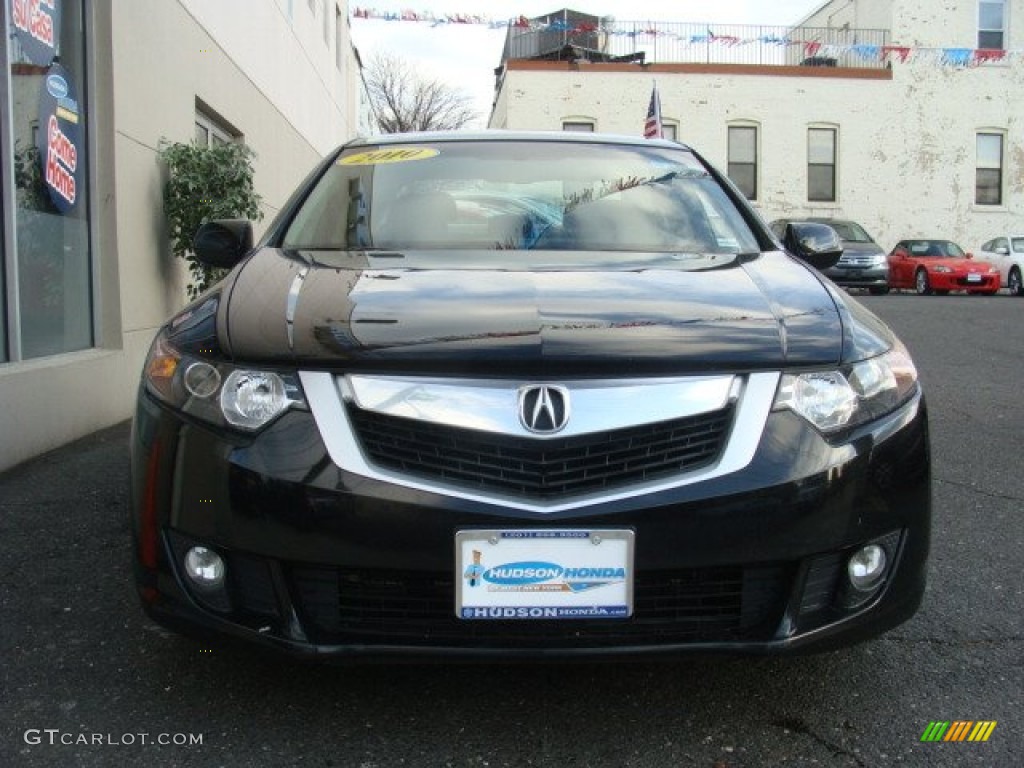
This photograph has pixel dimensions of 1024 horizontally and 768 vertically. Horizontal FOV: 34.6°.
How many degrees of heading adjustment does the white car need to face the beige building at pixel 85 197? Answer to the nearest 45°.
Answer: approximately 45° to its right

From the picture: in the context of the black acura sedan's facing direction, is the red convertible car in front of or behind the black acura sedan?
behind

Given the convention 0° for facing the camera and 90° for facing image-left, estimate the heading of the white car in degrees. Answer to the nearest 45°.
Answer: approximately 315°

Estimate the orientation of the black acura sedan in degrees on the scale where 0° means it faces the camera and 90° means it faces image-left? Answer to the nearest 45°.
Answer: approximately 0°

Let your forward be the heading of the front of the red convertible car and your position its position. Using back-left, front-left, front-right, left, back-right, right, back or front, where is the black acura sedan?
front-right

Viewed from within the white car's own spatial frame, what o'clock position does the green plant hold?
The green plant is roughly at 2 o'clock from the white car.
